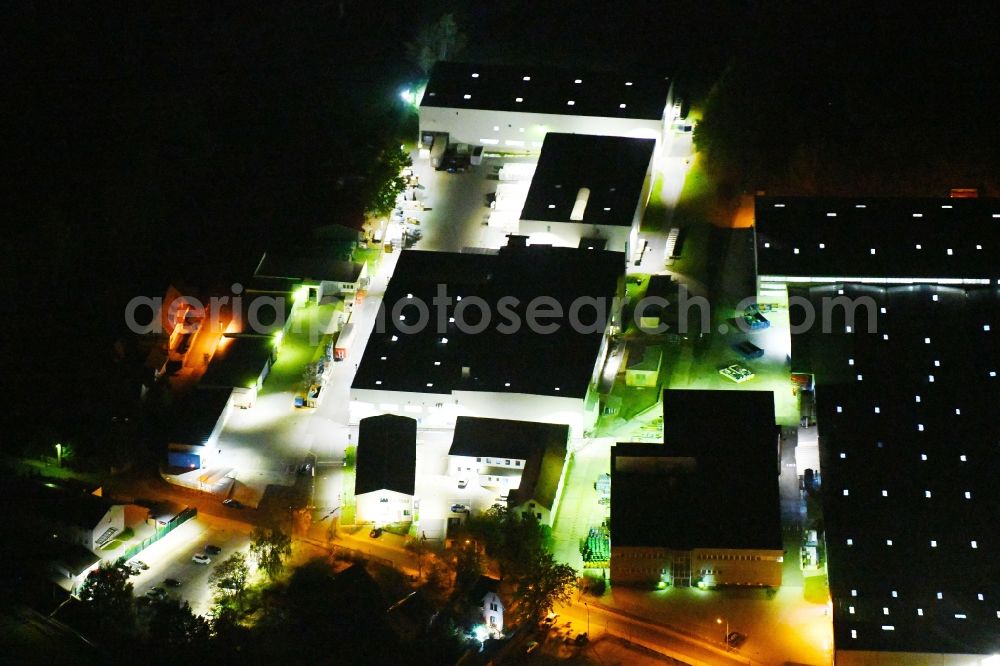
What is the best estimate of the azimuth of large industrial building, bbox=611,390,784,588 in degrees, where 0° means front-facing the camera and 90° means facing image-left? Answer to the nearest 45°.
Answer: approximately 0°

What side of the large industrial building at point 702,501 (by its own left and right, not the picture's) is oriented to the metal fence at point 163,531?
right

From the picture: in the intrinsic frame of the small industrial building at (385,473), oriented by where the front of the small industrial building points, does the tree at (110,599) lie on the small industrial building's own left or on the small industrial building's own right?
on the small industrial building's own right

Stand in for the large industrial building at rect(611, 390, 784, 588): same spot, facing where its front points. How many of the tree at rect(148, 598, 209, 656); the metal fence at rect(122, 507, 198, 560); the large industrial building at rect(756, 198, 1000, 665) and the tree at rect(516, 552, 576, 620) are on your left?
1

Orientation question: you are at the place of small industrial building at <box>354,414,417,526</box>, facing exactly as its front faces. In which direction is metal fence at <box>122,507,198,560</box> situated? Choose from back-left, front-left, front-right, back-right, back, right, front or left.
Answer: right

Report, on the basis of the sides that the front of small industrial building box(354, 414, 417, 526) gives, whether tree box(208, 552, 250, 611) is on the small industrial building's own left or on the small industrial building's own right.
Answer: on the small industrial building's own right

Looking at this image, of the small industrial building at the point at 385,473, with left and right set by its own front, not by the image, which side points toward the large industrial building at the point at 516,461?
left

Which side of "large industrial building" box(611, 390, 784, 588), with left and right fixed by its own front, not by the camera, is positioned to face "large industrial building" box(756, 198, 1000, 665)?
left

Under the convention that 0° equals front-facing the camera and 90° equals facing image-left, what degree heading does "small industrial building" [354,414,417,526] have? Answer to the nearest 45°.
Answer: approximately 0°

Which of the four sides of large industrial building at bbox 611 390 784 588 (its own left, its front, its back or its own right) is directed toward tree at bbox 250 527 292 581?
right
